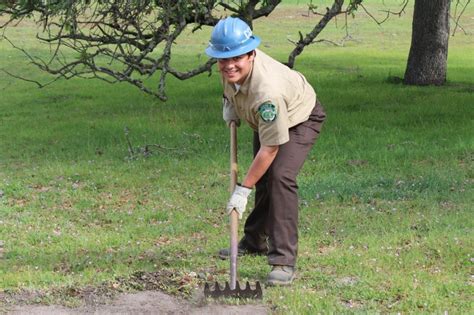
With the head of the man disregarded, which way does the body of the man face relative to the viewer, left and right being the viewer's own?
facing the viewer and to the left of the viewer
